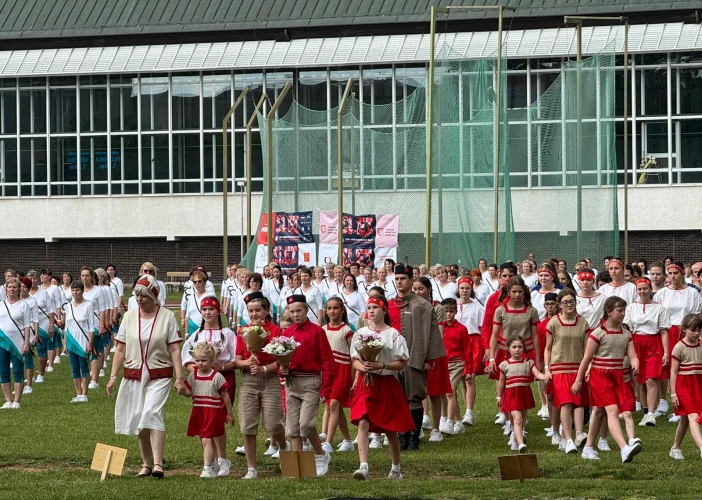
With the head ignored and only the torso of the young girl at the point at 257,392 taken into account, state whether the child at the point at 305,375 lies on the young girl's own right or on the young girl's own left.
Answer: on the young girl's own left

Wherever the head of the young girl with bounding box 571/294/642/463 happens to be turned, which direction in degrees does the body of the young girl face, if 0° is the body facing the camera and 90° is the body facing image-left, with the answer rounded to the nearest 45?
approximately 315°

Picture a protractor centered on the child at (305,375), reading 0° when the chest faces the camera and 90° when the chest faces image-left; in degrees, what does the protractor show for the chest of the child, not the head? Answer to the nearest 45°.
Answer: approximately 45°

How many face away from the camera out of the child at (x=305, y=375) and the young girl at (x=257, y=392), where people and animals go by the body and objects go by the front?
0

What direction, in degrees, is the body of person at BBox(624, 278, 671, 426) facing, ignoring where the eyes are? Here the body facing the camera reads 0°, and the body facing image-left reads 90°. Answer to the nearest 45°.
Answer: approximately 0°

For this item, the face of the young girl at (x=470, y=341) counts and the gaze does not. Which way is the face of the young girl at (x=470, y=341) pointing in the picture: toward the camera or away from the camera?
toward the camera

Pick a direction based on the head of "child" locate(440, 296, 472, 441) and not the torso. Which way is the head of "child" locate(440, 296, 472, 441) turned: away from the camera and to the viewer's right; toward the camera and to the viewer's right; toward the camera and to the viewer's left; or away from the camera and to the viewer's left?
toward the camera and to the viewer's left

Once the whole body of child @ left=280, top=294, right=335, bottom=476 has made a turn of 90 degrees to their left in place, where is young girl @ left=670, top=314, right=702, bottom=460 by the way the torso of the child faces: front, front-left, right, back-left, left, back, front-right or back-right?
front-left

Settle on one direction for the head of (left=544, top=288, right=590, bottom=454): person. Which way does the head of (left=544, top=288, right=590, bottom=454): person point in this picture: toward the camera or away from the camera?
toward the camera

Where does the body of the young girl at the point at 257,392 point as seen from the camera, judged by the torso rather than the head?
toward the camera

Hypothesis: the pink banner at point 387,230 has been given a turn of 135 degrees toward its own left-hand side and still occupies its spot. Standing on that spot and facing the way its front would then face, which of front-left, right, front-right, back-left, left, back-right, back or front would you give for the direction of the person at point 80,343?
back

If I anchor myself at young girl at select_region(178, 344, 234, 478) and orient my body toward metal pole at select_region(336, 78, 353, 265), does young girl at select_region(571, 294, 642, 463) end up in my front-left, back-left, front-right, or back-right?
front-right

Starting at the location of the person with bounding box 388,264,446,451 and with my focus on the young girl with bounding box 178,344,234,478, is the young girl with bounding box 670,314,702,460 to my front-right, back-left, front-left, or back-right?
back-left

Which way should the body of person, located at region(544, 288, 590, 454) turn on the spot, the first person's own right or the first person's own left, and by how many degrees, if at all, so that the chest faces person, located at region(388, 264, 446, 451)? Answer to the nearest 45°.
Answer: approximately 90° to the first person's own right

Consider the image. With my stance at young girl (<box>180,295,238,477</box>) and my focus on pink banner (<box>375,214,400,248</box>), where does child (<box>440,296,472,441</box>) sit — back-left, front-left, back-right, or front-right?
front-right

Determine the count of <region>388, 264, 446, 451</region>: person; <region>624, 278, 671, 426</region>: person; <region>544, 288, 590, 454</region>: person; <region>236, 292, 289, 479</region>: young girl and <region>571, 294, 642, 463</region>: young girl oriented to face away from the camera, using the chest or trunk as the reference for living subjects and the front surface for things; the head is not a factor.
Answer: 0
